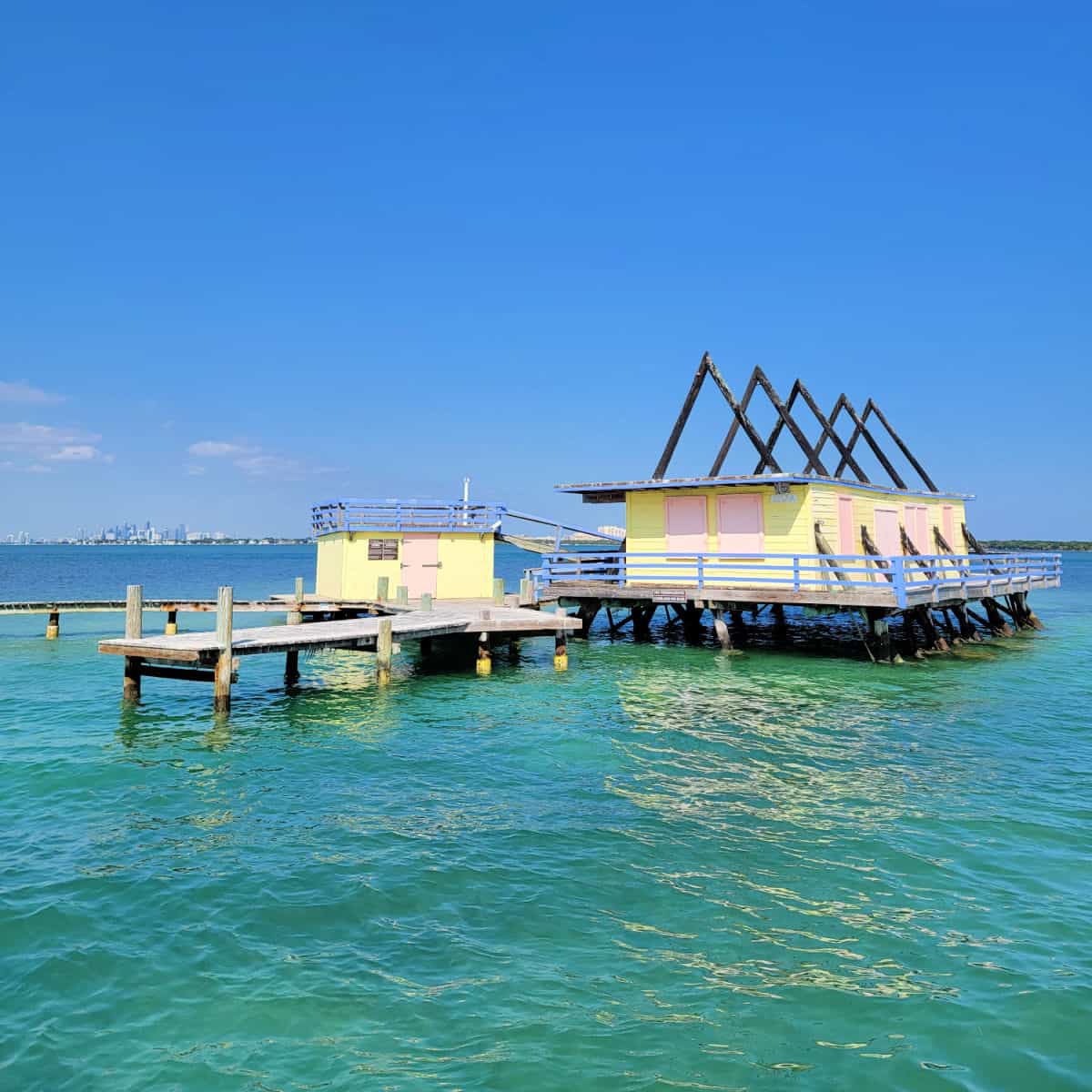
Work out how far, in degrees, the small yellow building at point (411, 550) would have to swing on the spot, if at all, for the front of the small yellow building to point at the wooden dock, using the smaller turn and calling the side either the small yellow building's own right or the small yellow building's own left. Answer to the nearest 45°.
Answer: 0° — it already faces it

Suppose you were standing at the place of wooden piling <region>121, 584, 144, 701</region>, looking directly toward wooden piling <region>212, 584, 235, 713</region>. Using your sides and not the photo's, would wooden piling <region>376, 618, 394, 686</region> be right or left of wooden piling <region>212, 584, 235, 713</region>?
left

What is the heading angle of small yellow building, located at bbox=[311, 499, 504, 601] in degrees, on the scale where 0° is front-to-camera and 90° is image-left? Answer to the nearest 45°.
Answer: approximately 0°

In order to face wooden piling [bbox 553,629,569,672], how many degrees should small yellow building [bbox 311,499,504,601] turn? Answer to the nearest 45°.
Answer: approximately 45° to its left

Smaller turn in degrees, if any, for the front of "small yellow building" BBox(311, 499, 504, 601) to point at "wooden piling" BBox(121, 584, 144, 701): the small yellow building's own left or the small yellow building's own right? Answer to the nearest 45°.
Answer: approximately 45° to the small yellow building's own right

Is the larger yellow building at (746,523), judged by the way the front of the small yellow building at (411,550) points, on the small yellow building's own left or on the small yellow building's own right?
on the small yellow building's own left
